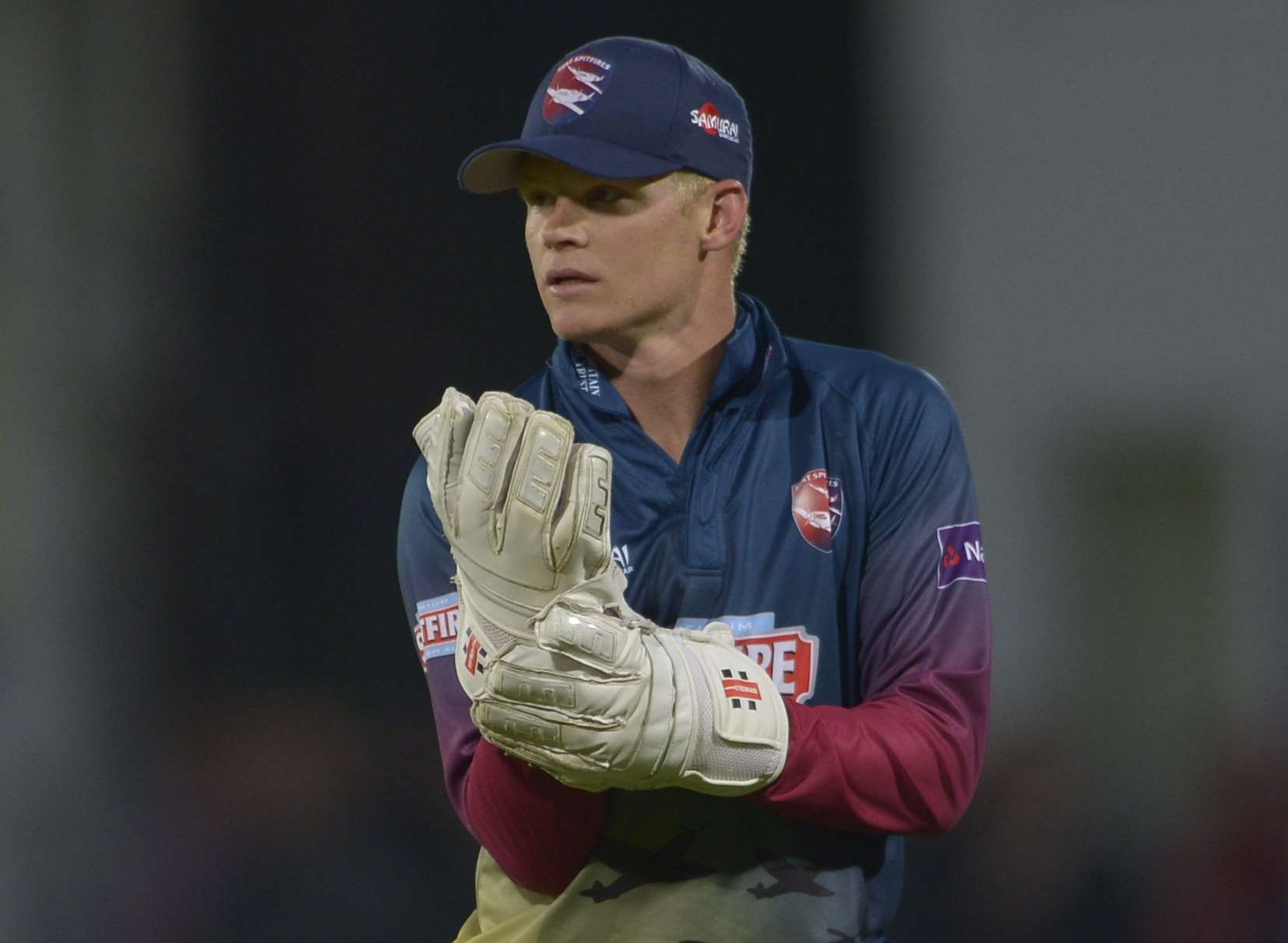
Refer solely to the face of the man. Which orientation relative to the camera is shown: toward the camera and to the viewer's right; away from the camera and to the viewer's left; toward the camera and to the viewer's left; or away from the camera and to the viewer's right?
toward the camera and to the viewer's left

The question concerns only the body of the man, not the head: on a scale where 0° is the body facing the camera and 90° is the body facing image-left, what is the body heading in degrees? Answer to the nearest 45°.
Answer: approximately 0°
